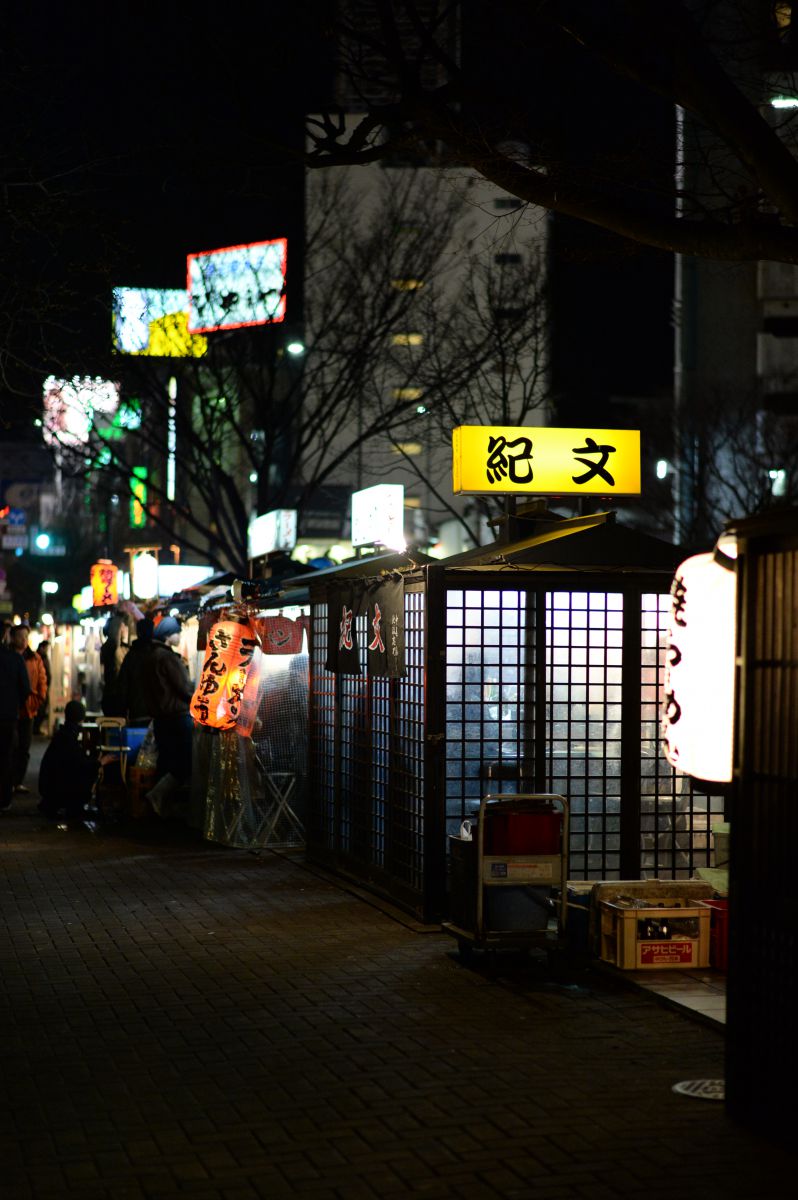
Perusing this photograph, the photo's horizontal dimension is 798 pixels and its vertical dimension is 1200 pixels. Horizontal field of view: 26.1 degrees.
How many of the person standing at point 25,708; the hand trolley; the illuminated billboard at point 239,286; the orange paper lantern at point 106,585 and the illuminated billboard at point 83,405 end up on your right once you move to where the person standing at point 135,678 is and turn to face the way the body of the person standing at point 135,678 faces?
1

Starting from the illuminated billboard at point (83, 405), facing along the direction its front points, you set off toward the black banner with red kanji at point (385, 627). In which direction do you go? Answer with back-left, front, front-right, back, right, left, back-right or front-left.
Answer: front

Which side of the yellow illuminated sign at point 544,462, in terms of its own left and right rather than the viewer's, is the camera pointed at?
front

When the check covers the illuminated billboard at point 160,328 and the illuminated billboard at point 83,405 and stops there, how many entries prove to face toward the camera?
2

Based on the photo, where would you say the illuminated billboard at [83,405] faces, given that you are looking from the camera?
facing the viewer

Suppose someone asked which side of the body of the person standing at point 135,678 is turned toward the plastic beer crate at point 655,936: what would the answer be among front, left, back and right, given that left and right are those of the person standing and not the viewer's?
right

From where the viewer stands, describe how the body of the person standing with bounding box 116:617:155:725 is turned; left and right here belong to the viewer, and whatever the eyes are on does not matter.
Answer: facing away from the viewer

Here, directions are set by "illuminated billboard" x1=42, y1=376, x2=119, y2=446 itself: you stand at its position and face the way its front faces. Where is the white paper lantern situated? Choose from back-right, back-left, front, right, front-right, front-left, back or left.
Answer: front

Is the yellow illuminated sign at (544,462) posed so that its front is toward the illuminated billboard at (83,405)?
no

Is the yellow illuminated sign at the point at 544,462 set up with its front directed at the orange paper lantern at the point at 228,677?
no

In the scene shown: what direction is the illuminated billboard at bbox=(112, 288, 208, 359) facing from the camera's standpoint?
toward the camera

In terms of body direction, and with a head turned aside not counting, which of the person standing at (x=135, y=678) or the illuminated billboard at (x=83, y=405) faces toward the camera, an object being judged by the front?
the illuminated billboard

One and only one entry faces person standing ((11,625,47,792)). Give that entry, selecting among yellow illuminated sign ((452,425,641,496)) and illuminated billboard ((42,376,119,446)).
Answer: the illuminated billboard
